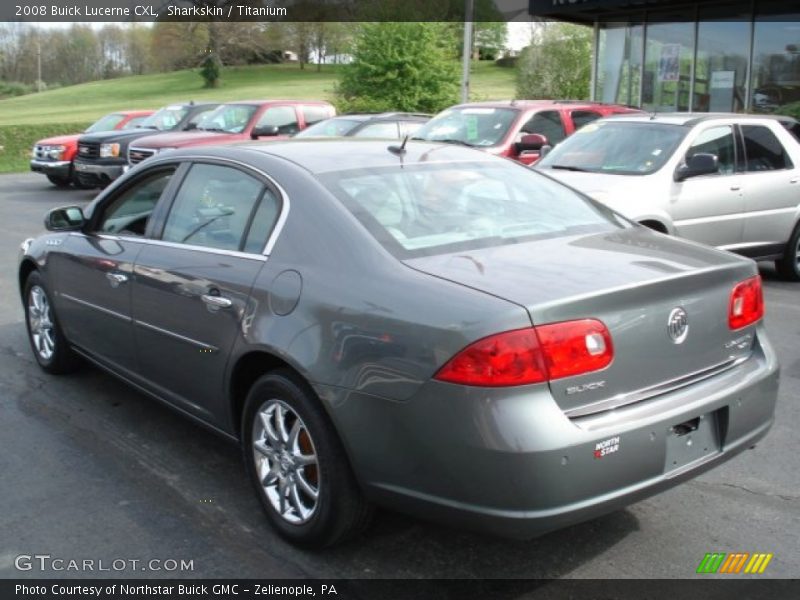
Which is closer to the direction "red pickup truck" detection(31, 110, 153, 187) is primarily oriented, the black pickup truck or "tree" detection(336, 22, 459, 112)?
the black pickup truck

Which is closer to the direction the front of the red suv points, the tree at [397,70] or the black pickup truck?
the black pickup truck

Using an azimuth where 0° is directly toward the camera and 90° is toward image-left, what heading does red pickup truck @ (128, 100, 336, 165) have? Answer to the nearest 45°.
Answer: approximately 45°

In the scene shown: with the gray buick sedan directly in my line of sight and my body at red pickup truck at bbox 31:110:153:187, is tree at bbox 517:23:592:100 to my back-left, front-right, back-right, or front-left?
back-left

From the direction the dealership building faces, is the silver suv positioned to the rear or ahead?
ahead

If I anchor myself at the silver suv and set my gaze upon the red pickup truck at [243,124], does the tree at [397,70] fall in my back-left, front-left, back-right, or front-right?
front-right

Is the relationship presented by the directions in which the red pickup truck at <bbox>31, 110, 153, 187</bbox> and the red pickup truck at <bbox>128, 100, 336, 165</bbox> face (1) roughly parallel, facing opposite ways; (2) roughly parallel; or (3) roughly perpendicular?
roughly parallel

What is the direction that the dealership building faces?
toward the camera

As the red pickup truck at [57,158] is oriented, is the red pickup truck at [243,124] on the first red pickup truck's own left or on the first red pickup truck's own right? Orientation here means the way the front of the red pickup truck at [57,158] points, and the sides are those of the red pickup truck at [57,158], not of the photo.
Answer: on the first red pickup truck's own left

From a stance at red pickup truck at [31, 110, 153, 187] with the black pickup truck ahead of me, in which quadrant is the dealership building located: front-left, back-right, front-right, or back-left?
front-left

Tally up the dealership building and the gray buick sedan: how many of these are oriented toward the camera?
1

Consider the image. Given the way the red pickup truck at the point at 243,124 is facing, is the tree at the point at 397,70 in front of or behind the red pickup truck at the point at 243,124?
behind

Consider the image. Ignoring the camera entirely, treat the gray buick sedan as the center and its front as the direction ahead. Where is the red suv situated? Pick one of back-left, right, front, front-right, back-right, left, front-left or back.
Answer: front-right

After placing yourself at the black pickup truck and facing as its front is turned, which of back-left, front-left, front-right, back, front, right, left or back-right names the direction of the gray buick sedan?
front-left

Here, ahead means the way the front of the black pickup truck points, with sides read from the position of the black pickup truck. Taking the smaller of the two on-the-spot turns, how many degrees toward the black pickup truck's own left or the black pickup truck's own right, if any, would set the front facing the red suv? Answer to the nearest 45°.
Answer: approximately 90° to the black pickup truck's own left

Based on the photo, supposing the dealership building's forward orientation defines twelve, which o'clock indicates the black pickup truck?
The black pickup truck is roughly at 2 o'clock from the dealership building.

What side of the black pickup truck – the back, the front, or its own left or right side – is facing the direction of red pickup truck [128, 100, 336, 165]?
left
